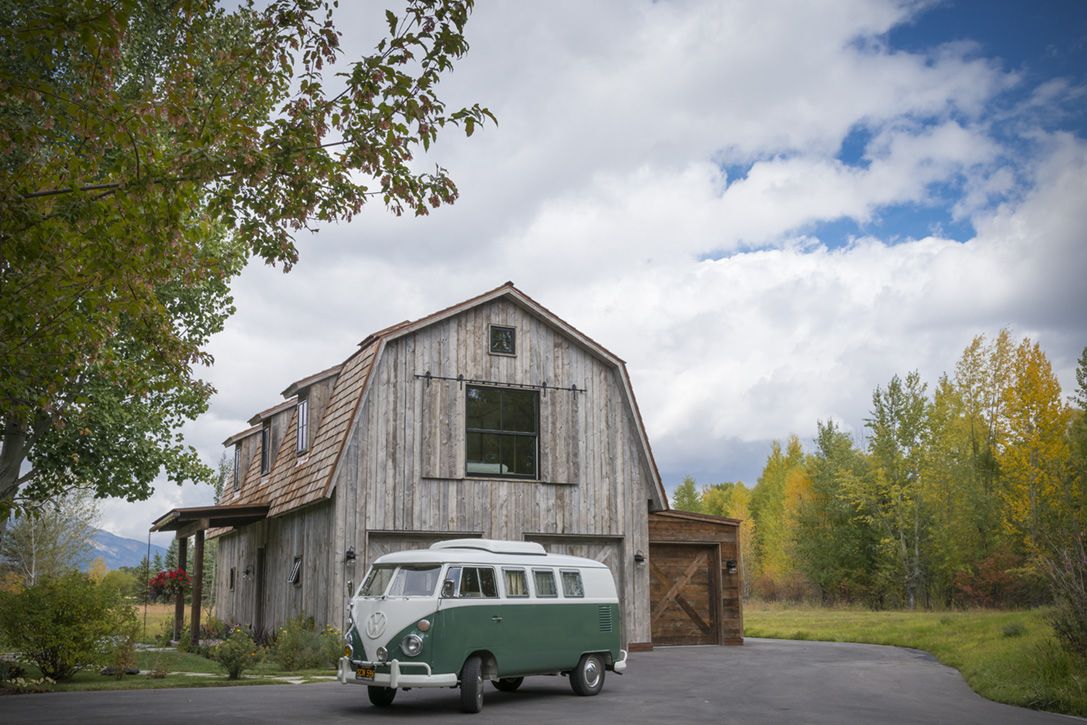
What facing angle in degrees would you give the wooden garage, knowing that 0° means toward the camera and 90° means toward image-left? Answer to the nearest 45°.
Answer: approximately 0°

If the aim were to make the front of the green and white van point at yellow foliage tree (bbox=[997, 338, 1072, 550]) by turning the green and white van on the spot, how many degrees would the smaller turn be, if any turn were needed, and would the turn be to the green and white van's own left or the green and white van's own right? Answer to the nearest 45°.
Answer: approximately 180°

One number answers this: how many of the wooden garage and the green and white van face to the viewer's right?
0

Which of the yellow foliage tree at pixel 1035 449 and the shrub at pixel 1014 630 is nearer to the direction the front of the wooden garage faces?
the shrub

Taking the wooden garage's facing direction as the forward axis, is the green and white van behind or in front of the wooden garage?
in front

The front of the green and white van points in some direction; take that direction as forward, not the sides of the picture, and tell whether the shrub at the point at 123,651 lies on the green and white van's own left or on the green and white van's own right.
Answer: on the green and white van's own right

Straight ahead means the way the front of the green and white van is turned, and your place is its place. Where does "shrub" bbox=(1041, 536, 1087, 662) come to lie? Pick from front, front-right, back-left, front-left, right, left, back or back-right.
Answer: back-left

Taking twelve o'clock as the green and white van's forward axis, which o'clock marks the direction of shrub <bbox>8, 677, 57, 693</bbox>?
The shrub is roughly at 2 o'clock from the green and white van.

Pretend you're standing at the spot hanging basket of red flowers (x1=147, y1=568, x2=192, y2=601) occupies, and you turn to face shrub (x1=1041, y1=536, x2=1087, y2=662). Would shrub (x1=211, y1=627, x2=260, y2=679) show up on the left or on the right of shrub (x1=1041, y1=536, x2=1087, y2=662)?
right

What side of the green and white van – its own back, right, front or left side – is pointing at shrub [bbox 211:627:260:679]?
right

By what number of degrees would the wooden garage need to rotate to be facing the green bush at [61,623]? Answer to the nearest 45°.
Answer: approximately 45° to its right

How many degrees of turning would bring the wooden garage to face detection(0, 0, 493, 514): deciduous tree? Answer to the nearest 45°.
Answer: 0° — it already faces it

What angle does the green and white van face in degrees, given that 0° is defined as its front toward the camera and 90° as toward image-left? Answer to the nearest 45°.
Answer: approximately 45°

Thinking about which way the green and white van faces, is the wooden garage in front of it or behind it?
behind

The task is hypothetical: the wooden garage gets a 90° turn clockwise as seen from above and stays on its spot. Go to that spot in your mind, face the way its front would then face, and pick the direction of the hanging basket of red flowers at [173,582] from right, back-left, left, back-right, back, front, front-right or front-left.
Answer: front

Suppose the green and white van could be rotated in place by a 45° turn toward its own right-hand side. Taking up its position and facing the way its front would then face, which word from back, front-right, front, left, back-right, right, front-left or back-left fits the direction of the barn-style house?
right
